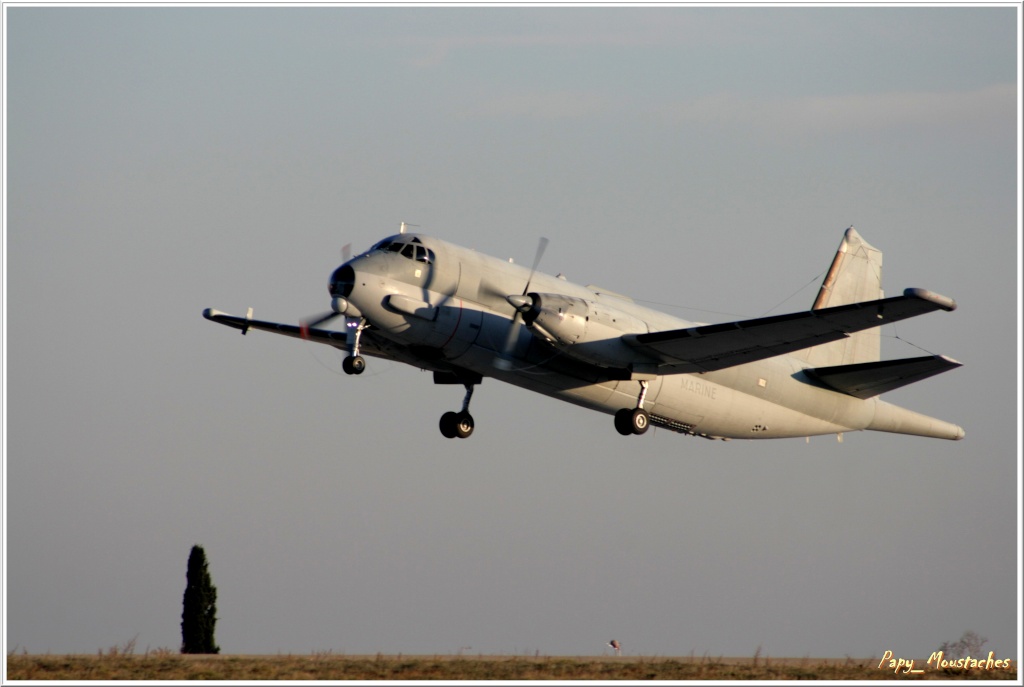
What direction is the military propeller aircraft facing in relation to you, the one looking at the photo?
facing the viewer and to the left of the viewer

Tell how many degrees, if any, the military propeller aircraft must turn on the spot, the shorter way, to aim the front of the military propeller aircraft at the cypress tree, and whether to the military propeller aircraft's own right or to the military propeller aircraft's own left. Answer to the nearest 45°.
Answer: approximately 135° to the military propeller aircraft's own right
